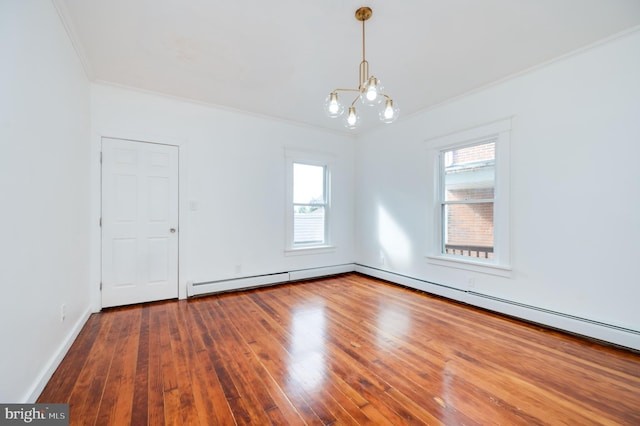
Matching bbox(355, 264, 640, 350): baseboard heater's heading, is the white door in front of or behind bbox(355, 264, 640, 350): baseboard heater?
in front

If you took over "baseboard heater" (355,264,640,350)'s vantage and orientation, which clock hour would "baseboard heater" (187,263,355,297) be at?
"baseboard heater" (187,263,355,297) is roughly at 1 o'clock from "baseboard heater" (355,264,640,350).

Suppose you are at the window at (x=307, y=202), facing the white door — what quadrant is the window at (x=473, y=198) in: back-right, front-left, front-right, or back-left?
back-left

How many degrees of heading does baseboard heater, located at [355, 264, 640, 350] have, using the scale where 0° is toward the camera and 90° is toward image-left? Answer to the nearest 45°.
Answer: approximately 45°

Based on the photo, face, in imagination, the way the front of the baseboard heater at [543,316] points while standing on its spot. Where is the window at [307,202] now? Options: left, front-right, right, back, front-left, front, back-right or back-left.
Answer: front-right

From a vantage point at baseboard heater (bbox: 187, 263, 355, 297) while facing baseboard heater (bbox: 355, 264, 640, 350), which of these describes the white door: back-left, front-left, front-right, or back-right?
back-right
